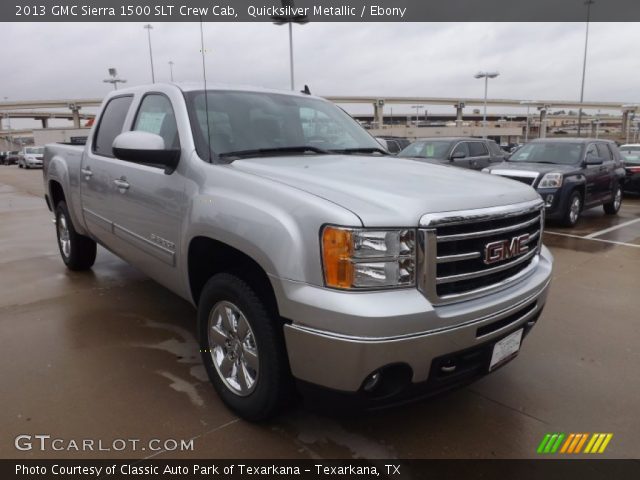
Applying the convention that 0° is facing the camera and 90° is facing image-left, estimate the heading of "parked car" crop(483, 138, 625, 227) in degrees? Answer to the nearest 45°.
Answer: approximately 45°

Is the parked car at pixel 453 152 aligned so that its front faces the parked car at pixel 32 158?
no

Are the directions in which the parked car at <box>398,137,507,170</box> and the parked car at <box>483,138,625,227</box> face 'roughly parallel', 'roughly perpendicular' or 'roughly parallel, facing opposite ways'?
roughly parallel

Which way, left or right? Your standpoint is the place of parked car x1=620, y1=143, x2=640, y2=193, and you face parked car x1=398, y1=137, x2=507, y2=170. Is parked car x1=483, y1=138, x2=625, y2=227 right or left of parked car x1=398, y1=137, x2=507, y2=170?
left

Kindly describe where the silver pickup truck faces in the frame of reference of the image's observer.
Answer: facing the viewer and to the right of the viewer

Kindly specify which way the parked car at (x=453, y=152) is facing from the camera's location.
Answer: facing the viewer and to the left of the viewer

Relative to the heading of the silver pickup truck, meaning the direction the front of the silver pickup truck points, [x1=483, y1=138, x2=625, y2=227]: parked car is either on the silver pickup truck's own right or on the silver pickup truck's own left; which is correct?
on the silver pickup truck's own left

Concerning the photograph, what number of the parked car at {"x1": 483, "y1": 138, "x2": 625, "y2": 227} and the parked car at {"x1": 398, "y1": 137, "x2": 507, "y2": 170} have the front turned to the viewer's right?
0

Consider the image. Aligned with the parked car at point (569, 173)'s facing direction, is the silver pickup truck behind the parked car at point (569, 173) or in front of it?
in front

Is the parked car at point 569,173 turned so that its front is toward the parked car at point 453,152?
no

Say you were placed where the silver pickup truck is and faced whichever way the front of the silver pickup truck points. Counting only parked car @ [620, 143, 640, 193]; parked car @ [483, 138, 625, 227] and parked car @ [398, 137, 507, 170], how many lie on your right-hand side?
0

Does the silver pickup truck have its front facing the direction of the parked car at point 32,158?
no

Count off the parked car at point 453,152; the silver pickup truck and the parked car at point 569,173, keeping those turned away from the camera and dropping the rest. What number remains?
0

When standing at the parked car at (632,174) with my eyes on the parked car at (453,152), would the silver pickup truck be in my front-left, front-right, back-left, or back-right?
front-left

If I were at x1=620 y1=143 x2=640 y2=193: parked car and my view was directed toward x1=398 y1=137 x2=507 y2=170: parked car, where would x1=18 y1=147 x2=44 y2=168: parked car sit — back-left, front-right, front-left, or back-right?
front-right
